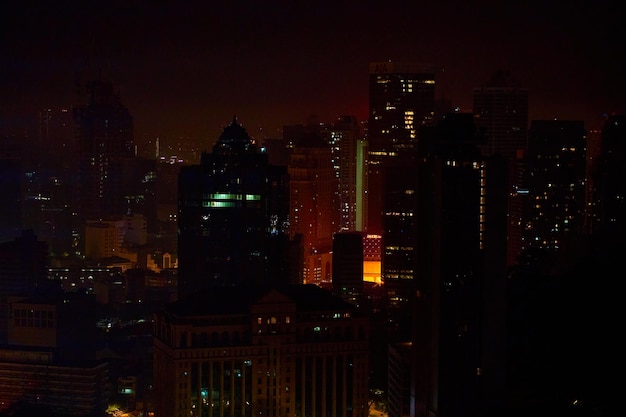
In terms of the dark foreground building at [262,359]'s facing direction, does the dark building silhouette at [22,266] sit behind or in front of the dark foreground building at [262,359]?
behind

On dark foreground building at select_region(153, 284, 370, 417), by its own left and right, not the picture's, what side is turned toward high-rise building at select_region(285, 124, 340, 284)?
back

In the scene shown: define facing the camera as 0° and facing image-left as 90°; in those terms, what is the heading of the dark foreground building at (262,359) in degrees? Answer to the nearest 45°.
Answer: approximately 0°

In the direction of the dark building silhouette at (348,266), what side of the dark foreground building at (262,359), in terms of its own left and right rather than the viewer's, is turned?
back

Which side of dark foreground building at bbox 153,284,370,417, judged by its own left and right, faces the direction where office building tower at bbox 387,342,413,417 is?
left

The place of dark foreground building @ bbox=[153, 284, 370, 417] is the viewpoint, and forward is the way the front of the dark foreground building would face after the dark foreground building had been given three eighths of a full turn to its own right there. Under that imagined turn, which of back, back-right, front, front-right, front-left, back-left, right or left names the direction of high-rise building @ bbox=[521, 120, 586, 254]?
right

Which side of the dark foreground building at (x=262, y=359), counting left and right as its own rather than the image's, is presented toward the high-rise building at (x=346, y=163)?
back

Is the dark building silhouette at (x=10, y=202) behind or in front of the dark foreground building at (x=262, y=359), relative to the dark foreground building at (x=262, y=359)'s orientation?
behind
